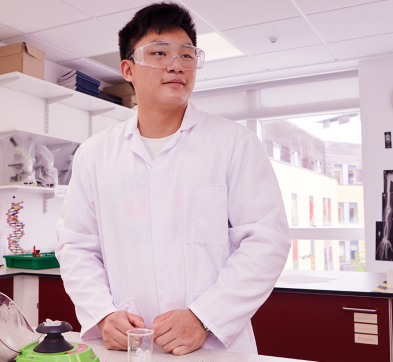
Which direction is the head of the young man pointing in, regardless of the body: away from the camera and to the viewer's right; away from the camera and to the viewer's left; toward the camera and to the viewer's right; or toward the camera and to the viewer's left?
toward the camera and to the viewer's right

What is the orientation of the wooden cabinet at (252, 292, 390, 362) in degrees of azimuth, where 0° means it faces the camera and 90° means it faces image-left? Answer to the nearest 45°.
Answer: approximately 0°

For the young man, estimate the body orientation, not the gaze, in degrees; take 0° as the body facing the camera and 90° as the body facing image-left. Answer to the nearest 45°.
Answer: approximately 0°

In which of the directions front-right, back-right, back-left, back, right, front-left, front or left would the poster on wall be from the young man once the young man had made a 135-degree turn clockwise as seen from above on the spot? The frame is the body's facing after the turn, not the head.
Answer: right

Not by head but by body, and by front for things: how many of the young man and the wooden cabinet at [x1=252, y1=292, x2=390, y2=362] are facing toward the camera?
2

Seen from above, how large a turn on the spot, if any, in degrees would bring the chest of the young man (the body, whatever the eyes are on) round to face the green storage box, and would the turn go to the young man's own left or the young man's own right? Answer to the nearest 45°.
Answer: approximately 135° to the young man's own right

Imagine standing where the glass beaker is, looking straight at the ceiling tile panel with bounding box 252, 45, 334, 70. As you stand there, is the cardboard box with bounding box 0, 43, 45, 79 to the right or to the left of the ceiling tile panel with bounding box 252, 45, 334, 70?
left
